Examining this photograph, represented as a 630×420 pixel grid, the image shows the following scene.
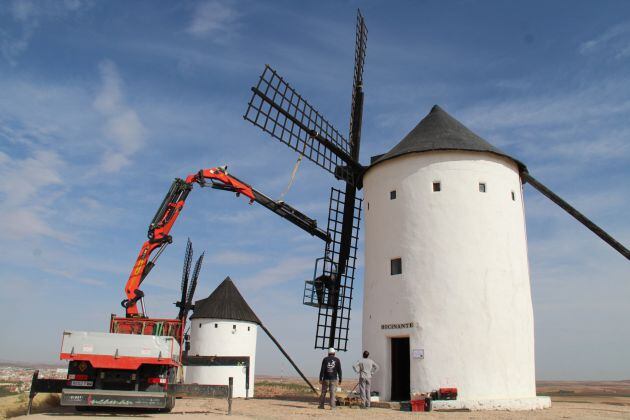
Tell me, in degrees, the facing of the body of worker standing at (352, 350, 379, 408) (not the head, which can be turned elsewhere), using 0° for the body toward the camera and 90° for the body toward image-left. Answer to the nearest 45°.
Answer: approximately 180°

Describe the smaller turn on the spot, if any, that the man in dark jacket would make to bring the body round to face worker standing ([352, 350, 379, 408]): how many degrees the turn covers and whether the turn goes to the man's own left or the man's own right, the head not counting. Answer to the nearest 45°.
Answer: approximately 90° to the man's own right

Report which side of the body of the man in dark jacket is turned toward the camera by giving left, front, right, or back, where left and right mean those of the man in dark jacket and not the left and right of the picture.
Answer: back

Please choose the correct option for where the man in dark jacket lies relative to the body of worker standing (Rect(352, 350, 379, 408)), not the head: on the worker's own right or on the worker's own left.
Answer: on the worker's own left
